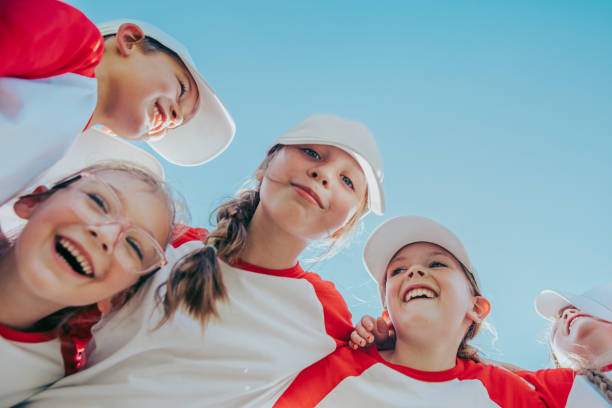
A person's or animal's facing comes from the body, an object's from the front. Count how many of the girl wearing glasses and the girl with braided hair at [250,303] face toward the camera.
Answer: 2

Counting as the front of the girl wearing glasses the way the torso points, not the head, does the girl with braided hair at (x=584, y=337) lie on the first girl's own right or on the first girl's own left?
on the first girl's own left

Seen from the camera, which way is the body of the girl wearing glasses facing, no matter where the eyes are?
toward the camera

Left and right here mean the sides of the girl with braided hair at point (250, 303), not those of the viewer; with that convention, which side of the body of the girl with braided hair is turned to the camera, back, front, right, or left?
front

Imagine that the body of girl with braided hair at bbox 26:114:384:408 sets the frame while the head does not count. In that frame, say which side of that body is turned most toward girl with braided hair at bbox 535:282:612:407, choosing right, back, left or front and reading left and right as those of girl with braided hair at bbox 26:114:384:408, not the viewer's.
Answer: left

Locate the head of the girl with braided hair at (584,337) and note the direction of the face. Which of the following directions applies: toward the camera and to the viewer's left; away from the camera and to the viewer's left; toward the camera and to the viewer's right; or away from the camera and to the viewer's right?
toward the camera and to the viewer's left
